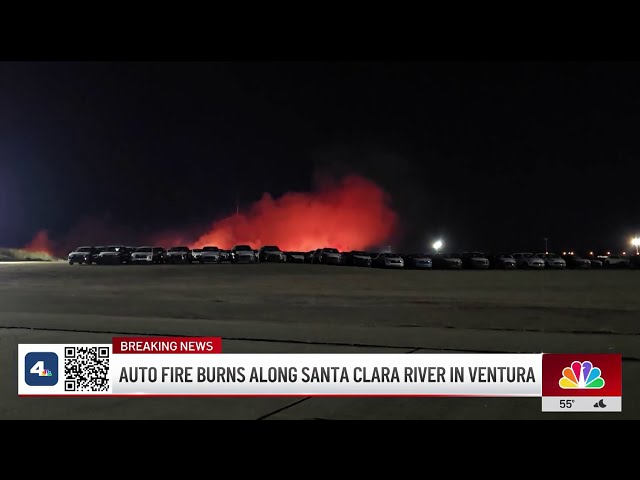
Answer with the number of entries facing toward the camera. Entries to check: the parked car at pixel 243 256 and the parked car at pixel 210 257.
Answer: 2

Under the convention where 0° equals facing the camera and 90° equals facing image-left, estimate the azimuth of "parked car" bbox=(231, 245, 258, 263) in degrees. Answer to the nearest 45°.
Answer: approximately 0°

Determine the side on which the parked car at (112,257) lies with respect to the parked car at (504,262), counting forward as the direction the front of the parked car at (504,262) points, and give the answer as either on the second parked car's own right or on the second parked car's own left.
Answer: on the second parked car's own right
